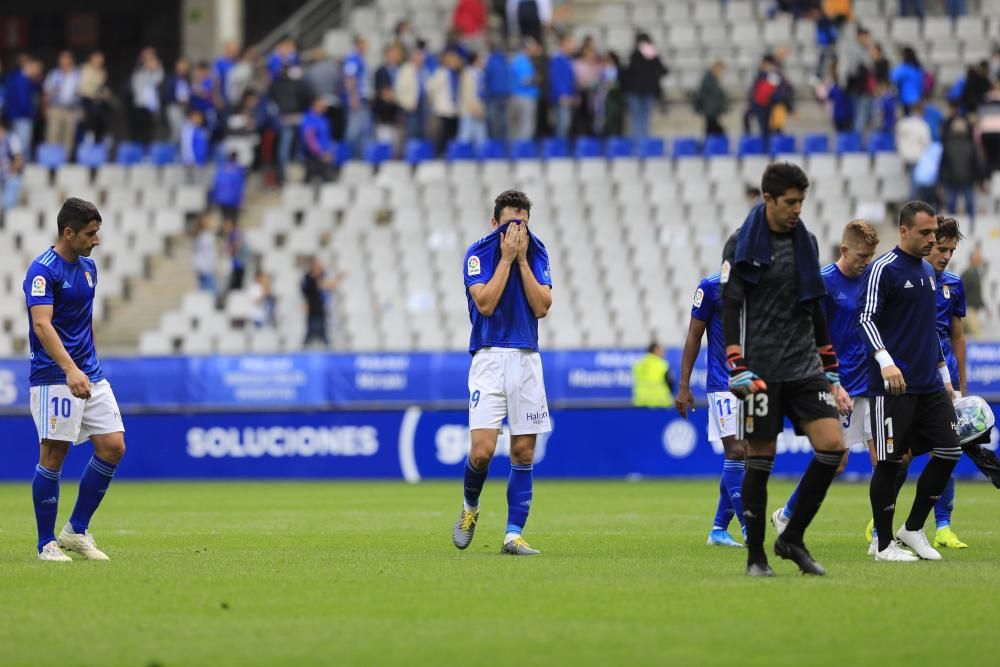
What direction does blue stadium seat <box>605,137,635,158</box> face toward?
toward the camera

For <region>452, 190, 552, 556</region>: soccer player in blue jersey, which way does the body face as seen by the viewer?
toward the camera

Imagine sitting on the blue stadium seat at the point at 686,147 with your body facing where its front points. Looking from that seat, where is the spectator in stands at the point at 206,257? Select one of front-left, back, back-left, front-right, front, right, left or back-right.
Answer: right

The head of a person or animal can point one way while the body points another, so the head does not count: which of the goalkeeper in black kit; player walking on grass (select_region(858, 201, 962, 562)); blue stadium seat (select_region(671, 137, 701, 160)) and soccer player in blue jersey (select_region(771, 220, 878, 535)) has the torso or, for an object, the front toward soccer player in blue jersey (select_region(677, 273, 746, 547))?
the blue stadium seat

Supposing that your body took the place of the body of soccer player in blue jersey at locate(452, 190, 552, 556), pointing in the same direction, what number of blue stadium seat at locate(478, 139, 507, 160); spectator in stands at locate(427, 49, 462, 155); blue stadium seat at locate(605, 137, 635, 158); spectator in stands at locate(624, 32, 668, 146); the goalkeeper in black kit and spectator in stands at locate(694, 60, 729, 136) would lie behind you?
5

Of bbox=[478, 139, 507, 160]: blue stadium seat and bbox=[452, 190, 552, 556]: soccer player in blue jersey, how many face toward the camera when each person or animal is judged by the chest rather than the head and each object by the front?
2

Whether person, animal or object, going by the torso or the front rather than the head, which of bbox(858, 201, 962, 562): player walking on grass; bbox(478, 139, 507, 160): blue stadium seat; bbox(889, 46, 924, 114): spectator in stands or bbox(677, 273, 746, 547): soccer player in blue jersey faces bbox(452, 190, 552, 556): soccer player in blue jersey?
the blue stadium seat

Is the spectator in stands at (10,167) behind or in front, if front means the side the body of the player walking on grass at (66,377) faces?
behind

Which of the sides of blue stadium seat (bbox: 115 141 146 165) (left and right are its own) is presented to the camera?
front

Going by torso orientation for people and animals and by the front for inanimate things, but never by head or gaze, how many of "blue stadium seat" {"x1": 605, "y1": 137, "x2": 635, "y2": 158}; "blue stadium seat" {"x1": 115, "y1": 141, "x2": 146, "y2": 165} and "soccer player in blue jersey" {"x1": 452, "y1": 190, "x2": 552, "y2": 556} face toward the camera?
3

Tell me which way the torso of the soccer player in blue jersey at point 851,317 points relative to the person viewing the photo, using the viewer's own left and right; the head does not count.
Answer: facing the viewer and to the right of the viewer

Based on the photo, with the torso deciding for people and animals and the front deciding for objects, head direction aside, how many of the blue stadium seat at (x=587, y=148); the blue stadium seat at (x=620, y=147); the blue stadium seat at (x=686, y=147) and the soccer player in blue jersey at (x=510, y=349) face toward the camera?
4
